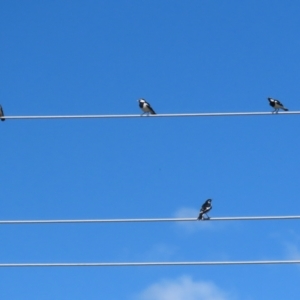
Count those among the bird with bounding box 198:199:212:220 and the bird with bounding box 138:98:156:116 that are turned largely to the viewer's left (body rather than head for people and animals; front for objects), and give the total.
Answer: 1

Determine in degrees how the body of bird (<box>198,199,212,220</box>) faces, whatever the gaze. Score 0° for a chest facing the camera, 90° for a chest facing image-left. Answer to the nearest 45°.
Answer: approximately 270°

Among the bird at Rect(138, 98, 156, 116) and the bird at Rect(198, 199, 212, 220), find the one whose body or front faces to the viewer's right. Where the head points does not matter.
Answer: the bird at Rect(198, 199, 212, 220)

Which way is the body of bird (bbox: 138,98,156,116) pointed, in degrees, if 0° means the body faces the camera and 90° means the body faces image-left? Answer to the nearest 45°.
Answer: approximately 90°

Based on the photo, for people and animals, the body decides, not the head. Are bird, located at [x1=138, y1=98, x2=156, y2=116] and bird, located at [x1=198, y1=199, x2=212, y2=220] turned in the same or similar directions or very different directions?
very different directions
